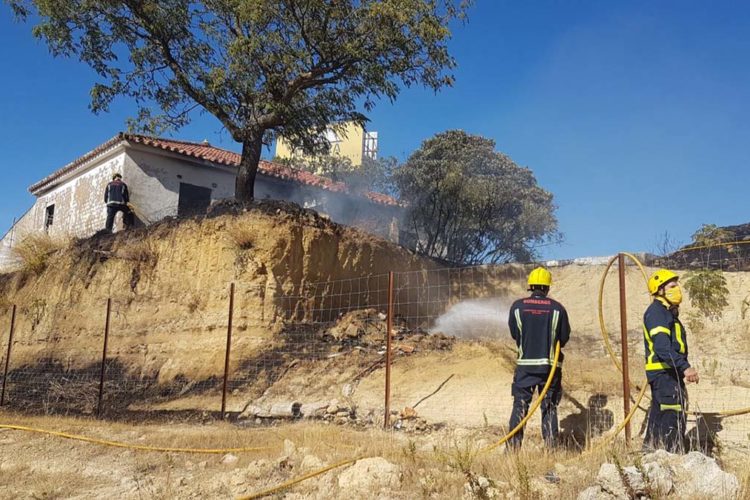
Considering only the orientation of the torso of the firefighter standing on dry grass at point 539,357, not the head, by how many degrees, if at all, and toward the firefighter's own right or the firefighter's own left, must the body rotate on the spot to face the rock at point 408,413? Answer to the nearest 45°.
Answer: approximately 45° to the firefighter's own left

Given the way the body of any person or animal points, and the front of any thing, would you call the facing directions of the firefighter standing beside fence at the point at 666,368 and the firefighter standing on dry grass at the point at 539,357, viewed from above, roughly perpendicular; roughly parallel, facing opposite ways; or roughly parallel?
roughly perpendicular

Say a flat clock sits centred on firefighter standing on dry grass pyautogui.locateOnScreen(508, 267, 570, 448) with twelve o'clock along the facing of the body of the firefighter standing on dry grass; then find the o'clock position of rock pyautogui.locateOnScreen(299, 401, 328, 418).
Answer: The rock is roughly at 10 o'clock from the firefighter standing on dry grass.

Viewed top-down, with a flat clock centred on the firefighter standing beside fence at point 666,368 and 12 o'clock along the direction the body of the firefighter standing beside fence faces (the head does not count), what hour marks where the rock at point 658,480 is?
The rock is roughly at 3 o'clock from the firefighter standing beside fence.

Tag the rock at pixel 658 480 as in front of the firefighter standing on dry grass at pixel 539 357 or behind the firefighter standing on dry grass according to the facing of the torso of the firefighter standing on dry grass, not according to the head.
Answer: behind

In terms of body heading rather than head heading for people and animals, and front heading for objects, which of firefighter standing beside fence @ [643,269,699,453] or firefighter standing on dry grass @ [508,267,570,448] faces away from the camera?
firefighter standing on dry grass @ [508,267,570,448]

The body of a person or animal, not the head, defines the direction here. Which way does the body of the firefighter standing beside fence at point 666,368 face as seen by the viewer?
to the viewer's right

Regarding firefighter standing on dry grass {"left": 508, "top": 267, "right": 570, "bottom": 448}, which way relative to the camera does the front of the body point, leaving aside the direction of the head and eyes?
away from the camera

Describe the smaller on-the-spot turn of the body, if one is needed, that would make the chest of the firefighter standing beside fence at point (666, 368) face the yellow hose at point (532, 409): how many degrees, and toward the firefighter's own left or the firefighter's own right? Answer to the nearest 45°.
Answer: approximately 180°
